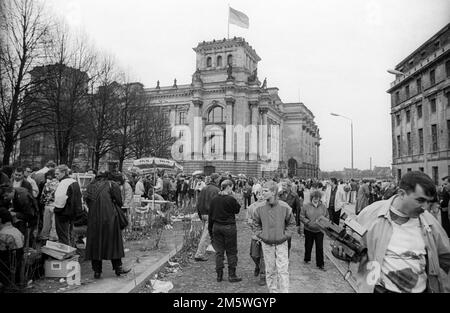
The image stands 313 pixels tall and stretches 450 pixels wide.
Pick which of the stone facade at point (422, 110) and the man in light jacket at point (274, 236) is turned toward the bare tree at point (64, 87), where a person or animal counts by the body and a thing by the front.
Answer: the stone facade

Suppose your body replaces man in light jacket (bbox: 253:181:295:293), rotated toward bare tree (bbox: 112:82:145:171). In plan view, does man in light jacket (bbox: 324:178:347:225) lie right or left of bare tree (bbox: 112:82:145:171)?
right

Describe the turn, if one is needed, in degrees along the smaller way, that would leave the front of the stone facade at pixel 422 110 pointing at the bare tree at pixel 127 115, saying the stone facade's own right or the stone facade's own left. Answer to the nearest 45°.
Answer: approximately 45° to the stone facade's own right

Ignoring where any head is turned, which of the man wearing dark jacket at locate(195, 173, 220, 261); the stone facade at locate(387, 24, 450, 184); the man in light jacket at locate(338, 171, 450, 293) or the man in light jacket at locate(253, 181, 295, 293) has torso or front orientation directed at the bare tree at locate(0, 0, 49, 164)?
the stone facade

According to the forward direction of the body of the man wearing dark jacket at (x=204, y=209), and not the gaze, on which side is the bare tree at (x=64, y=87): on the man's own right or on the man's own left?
on the man's own left

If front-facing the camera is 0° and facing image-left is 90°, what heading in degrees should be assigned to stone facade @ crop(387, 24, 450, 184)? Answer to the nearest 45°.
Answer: approximately 45°

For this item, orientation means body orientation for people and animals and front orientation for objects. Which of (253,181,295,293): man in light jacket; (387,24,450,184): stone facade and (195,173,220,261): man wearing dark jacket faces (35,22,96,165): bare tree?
the stone facade

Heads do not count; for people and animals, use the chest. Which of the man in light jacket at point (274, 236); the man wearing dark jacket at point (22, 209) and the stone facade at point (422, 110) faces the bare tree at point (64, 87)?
the stone facade

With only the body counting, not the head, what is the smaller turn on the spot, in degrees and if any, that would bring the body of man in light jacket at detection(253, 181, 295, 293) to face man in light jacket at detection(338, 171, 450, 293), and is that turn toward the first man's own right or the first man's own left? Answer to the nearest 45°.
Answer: approximately 45° to the first man's own left

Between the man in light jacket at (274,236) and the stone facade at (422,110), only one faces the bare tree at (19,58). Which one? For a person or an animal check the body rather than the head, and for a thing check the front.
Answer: the stone facade

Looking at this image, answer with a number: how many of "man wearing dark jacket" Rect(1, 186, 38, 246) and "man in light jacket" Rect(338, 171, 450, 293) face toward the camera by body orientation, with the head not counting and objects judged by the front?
1
